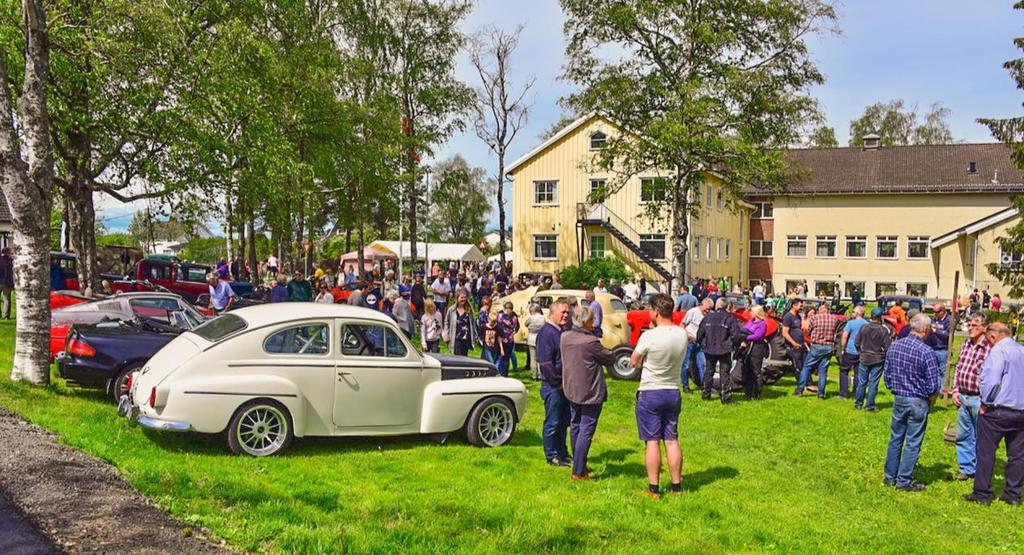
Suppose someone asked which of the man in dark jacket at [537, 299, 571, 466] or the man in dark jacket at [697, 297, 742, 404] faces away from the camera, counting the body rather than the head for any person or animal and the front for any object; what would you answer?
the man in dark jacket at [697, 297, 742, 404]

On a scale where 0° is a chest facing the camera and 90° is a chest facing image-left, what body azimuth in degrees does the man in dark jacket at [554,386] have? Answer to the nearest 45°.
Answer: approximately 270°

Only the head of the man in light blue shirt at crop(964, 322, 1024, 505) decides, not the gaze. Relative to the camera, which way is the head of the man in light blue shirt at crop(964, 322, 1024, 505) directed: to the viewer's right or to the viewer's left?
to the viewer's left

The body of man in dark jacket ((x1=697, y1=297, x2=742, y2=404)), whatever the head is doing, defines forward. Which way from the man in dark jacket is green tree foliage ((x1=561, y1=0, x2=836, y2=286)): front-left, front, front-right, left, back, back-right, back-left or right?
front

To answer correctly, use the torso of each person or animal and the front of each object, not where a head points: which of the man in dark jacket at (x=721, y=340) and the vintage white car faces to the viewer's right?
the vintage white car

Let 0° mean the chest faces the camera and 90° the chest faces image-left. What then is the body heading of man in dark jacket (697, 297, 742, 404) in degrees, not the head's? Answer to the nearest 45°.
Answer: approximately 180°

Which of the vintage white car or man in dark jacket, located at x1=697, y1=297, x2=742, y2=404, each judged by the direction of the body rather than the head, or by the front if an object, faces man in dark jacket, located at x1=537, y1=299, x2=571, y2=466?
the vintage white car

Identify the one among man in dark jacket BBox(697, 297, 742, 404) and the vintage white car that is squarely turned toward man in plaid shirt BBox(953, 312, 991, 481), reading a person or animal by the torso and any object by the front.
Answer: the vintage white car

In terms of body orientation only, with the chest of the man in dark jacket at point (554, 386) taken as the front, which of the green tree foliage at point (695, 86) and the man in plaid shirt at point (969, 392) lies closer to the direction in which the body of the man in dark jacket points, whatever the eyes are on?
the man in plaid shirt

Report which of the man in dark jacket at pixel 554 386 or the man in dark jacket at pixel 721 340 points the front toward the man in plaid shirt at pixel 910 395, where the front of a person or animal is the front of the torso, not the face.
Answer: the man in dark jacket at pixel 554 386

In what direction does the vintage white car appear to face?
to the viewer's right

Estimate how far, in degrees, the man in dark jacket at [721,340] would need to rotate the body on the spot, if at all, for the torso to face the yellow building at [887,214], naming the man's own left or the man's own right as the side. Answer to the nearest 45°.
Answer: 0° — they already face it

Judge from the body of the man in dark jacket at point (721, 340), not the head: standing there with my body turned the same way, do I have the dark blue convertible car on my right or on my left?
on my left

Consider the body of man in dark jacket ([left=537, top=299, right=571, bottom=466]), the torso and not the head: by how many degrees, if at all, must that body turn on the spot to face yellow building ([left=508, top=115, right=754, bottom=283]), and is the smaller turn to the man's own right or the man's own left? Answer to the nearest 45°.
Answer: approximately 90° to the man's own left
